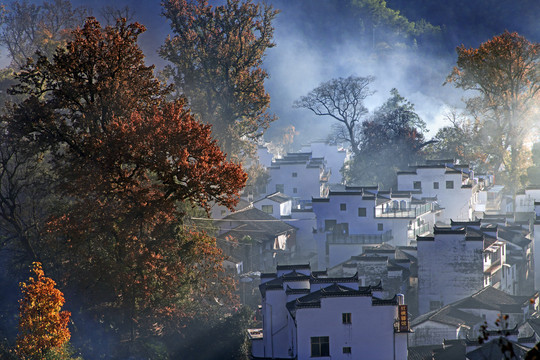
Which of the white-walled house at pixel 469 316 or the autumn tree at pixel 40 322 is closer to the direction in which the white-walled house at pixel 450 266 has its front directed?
the white-walled house

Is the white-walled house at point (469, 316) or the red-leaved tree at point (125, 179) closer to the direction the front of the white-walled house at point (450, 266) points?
the white-walled house

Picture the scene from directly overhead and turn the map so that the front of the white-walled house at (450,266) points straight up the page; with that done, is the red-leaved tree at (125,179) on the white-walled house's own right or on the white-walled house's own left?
on the white-walled house's own right

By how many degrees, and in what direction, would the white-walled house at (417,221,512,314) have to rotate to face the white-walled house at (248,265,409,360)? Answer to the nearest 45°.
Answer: approximately 90° to its right
